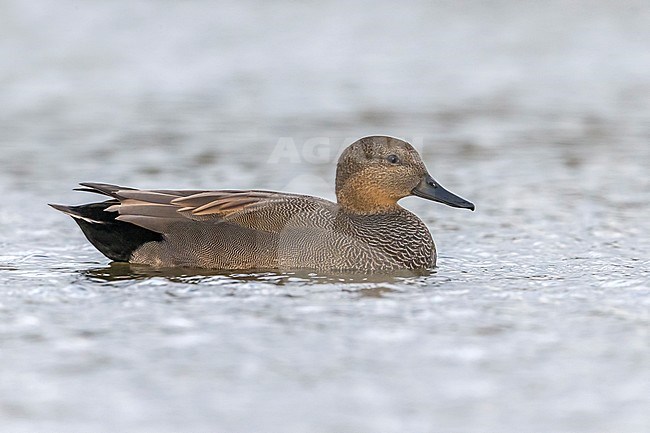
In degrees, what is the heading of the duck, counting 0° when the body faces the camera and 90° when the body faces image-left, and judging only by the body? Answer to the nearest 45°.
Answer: approximately 270°
